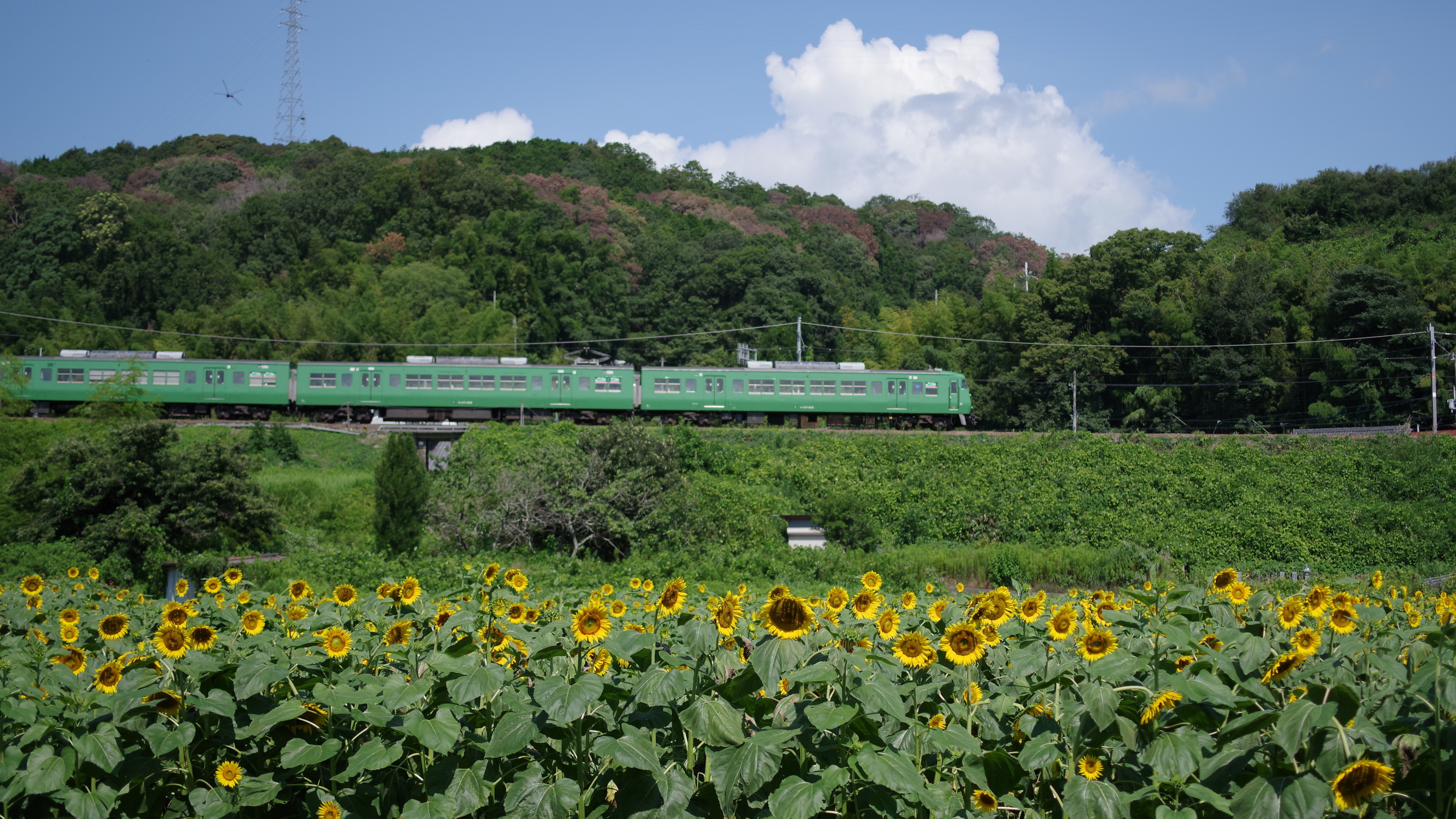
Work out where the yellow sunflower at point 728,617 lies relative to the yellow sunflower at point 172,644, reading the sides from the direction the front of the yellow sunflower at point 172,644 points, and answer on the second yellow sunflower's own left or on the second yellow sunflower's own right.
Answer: on the second yellow sunflower's own left

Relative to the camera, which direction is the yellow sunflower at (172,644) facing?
toward the camera

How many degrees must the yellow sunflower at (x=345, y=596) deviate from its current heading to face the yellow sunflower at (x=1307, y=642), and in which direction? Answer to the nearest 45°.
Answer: approximately 45° to its left

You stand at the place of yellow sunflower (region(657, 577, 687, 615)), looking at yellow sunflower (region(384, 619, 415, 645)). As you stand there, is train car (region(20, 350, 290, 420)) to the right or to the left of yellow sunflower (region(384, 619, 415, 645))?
right

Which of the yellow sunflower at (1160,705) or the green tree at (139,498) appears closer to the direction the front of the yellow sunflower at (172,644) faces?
the yellow sunflower

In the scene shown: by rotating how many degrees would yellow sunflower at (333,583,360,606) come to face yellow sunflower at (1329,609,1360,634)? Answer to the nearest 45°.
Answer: approximately 45° to its left

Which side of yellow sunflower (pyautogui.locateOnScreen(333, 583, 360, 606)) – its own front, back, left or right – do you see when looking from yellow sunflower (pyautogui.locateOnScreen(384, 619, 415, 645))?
front

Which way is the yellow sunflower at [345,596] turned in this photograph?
toward the camera

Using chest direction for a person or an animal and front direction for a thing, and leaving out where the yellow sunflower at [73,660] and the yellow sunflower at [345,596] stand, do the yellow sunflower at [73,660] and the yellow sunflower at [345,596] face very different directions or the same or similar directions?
same or similar directions

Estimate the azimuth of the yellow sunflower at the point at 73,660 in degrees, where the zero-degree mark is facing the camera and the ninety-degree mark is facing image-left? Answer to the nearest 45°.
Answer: approximately 0°

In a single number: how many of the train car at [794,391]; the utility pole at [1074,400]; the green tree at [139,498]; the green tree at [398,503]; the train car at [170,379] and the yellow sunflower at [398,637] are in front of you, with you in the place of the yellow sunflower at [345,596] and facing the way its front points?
1
